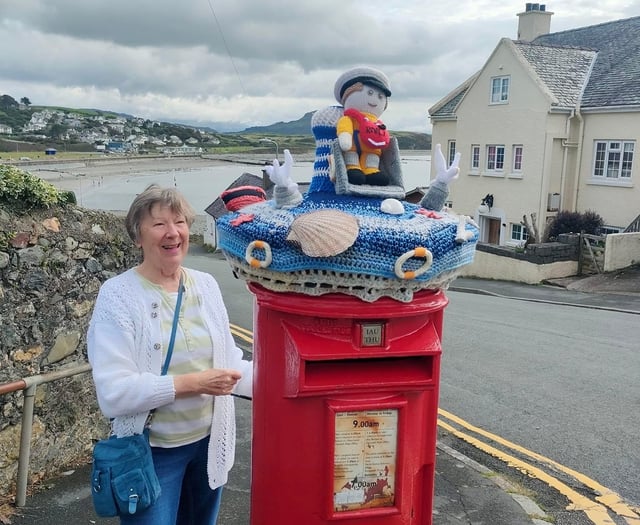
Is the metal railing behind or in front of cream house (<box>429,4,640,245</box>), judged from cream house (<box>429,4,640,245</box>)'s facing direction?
in front

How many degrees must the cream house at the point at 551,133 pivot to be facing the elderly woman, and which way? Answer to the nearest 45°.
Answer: approximately 45° to its left

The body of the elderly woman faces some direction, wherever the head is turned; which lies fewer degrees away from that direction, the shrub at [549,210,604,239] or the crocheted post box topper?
the crocheted post box topper

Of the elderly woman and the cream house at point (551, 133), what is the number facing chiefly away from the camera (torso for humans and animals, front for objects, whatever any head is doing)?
0

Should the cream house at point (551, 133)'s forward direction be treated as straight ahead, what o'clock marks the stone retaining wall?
The stone retaining wall is roughly at 11 o'clock from the cream house.

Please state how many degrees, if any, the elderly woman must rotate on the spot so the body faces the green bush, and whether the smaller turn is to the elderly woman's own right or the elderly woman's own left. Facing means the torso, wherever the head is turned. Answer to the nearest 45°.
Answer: approximately 180°

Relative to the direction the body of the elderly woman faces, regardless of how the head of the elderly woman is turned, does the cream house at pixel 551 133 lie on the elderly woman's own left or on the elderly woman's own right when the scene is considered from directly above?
on the elderly woman's own left

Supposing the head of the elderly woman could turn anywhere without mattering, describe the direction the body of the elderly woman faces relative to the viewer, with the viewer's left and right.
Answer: facing the viewer and to the right of the viewer

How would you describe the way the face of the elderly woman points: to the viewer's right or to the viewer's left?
to the viewer's right

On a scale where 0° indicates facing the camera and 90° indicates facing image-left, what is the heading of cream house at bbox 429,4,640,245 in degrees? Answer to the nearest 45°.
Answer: approximately 45°

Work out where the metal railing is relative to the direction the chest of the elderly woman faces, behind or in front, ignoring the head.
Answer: behind
